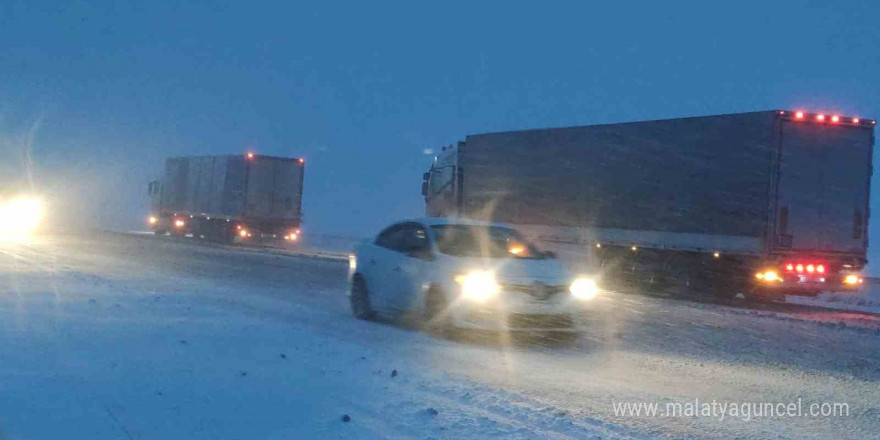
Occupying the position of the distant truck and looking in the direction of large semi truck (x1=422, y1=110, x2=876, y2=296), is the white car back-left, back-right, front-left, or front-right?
front-right

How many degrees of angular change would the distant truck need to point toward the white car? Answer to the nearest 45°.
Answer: approximately 135° to its left

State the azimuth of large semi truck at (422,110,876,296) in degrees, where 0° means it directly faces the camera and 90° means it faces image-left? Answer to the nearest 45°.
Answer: approximately 135°

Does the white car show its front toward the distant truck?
no

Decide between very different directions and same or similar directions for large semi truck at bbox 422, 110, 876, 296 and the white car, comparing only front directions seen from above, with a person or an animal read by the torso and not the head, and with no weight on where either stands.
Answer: very different directions

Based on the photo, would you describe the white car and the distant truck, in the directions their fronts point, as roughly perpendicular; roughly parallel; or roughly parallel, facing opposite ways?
roughly parallel, facing opposite ways

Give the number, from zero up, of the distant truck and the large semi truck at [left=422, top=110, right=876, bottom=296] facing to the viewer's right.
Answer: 0

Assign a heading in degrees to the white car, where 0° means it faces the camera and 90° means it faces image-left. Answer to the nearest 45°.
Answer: approximately 315°

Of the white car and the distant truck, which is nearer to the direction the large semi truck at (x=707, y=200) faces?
the distant truck

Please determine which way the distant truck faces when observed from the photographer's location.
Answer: facing away from the viewer and to the left of the viewer
